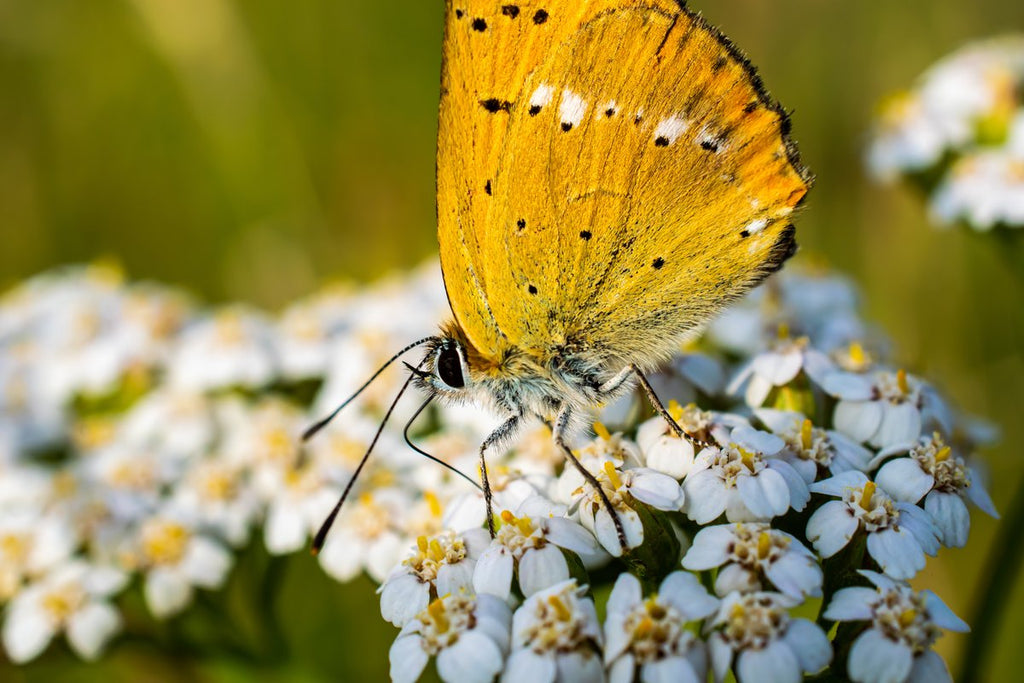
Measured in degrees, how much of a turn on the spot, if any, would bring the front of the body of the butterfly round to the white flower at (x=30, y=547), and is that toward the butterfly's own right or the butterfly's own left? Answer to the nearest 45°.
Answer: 0° — it already faces it

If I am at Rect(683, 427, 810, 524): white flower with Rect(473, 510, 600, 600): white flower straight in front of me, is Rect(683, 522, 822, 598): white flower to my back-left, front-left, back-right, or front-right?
front-left

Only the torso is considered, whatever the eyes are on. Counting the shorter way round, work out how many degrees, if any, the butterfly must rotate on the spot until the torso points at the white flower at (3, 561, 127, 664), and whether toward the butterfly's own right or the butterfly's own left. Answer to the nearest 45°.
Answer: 0° — it already faces it

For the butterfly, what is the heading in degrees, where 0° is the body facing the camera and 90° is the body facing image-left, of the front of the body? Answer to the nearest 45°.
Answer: approximately 90°

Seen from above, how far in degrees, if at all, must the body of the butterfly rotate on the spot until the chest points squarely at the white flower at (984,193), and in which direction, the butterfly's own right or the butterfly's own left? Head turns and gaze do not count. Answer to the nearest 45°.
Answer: approximately 135° to the butterfly's own right

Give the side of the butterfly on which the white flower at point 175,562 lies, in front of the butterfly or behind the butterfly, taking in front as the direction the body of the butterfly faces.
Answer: in front
